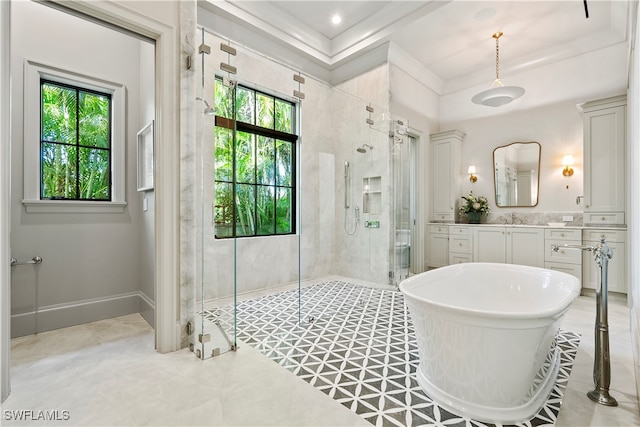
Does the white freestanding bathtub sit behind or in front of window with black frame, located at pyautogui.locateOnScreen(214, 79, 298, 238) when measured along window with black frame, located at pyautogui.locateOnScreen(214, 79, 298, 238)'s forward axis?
in front

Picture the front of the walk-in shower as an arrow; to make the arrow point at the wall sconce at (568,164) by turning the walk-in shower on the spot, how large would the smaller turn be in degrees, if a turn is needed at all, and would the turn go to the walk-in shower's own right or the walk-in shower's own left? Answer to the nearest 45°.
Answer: approximately 45° to the walk-in shower's own left

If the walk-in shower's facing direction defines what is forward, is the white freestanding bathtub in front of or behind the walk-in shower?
in front

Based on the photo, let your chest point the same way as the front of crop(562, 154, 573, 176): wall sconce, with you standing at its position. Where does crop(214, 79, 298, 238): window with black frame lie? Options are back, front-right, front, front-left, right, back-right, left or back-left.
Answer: front-right

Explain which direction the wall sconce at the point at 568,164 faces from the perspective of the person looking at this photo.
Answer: facing the viewer

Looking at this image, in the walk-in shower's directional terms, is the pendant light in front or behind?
in front

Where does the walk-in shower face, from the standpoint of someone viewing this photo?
facing the viewer and to the right of the viewer

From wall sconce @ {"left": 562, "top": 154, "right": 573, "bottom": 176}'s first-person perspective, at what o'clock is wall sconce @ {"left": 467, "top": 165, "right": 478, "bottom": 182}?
wall sconce @ {"left": 467, "top": 165, "right": 478, "bottom": 182} is roughly at 3 o'clock from wall sconce @ {"left": 562, "top": 154, "right": 573, "bottom": 176}.

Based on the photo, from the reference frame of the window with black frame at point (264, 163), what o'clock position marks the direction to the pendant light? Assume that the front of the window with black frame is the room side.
The pendant light is roughly at 11 o'clock from the window with black frame.

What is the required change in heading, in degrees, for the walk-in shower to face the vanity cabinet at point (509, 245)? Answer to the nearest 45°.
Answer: approximately 45° to its left

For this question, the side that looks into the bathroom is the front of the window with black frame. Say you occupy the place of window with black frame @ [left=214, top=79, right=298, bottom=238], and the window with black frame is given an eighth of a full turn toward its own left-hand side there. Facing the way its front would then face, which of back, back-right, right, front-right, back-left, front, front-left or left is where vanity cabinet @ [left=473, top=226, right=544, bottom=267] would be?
front

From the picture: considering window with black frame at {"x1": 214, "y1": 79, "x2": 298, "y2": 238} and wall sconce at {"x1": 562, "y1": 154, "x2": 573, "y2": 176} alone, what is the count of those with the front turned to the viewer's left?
0
